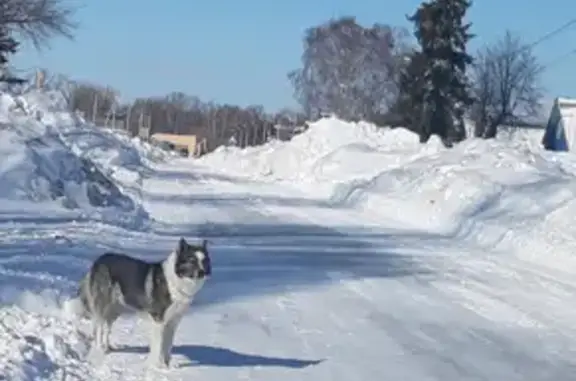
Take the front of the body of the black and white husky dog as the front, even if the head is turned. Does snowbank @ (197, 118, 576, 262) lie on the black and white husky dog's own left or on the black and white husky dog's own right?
on the black and white husky dog's own left

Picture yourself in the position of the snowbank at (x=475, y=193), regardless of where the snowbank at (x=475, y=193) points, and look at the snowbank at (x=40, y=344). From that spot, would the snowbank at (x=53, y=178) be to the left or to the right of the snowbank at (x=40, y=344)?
right

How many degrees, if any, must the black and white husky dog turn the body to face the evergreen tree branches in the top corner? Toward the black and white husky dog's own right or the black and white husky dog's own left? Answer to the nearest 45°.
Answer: approximately 135° to the black and white husky dog's own left

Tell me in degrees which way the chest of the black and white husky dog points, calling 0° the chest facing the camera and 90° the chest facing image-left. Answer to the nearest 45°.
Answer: approximately 315°

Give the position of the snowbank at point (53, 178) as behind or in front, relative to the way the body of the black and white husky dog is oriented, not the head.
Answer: behind
